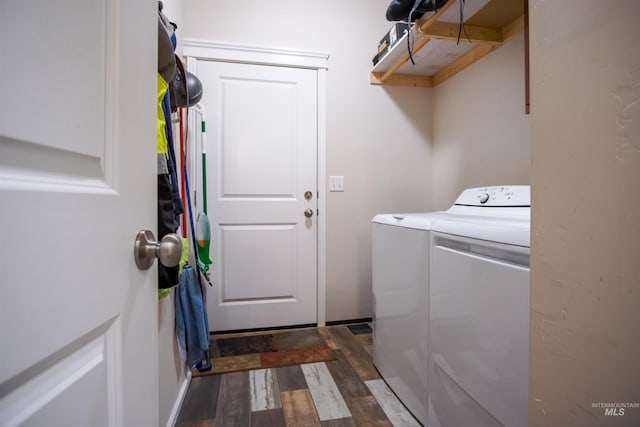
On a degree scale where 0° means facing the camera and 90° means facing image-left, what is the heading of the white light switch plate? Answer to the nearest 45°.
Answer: approximately 0°

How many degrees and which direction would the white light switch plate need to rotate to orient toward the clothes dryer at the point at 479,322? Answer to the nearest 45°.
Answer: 0° — it already faces it
